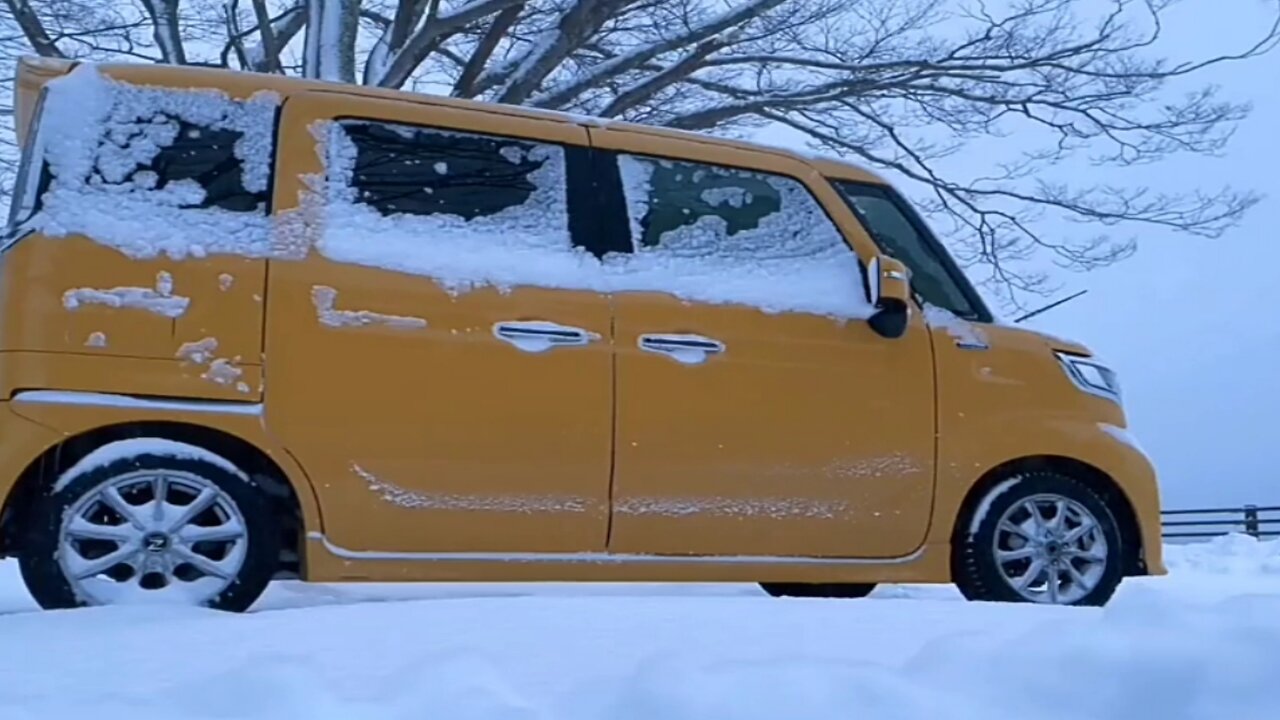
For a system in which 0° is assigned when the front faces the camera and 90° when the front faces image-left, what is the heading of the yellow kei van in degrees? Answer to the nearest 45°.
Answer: approximately 270°
